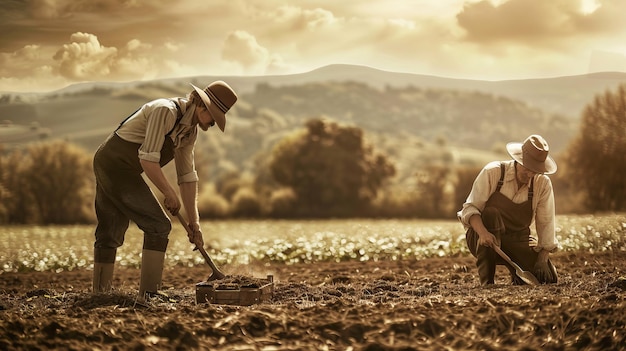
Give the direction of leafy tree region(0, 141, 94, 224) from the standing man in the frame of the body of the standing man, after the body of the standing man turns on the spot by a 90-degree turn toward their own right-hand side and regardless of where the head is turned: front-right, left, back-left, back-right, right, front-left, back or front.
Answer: back

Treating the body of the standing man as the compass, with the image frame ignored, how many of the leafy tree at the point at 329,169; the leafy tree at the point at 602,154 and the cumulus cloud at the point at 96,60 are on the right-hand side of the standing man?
0

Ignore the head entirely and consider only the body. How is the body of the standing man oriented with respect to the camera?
to the viewer's right

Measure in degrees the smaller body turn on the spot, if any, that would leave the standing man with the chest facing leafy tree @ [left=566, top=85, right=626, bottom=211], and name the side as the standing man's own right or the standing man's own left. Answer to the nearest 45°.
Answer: approximately 45° to the standing man's own left

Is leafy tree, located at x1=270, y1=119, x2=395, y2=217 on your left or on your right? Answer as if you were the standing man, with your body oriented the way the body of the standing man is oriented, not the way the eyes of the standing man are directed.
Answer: on your left

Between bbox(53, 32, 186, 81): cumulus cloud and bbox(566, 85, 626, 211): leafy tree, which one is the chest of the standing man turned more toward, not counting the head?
the leafy tree

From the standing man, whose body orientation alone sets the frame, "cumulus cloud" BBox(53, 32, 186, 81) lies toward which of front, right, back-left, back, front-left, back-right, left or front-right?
left

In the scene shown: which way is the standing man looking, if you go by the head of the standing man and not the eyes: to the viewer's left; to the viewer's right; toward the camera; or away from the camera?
to the viewer's right

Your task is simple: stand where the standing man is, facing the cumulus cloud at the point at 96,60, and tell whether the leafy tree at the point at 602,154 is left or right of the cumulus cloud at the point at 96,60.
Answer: right
